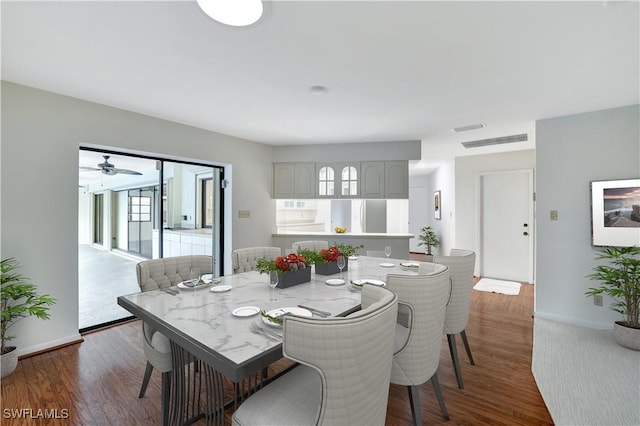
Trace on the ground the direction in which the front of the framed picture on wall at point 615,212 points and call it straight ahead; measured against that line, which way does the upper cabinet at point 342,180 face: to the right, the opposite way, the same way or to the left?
to the left

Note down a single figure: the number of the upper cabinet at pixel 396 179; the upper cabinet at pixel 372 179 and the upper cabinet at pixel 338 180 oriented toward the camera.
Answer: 3

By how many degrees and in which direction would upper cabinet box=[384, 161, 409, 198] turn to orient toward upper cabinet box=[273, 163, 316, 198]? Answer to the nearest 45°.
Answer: approximately 90° to its right

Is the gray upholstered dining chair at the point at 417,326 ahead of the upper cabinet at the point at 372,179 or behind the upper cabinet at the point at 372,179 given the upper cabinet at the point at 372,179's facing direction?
ahead

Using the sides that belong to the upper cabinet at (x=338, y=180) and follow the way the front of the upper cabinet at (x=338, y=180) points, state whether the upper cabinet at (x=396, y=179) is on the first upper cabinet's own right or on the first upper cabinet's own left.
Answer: on the first upper cabinet's own left

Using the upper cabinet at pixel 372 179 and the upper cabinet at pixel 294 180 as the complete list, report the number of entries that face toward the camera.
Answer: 2

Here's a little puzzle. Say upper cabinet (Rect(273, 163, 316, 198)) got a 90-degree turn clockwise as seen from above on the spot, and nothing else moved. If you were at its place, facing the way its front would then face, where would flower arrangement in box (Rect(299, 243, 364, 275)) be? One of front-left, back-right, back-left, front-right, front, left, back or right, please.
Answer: left

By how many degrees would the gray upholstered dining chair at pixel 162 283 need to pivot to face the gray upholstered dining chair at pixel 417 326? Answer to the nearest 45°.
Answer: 0° — it already faces it

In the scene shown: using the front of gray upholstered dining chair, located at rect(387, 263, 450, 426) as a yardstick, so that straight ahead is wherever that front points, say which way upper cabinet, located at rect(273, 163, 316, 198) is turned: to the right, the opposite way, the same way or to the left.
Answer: the opposite way

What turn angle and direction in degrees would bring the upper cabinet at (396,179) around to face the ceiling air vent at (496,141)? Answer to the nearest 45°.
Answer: approximately 90° to its left

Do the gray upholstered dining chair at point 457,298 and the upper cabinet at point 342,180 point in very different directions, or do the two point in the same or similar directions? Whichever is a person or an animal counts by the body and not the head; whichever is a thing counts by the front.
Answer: very different directions
